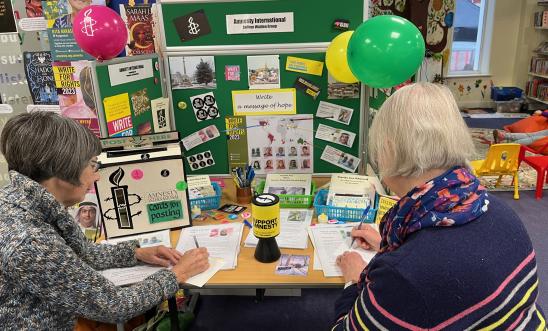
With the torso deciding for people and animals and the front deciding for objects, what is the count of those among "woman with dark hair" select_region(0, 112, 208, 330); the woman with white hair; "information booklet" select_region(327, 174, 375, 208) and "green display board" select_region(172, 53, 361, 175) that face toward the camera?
2

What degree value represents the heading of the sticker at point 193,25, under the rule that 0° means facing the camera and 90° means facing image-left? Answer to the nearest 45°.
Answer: approximately 0°

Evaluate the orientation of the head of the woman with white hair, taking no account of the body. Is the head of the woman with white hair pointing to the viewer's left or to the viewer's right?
to the viewer's left

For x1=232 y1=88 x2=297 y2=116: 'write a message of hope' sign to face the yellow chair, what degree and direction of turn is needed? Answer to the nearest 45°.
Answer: approximately 135° to its left

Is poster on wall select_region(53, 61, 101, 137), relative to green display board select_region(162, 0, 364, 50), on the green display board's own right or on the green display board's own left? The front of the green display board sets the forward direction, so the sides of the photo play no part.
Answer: on the green display board's own right

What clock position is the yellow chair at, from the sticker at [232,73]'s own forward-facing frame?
The yellow chair is roughly at 8 o'clock from the sticker.

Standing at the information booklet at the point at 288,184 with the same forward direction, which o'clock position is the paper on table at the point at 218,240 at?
The paper on table is roughly at 1 o'clock from the information booklet.
